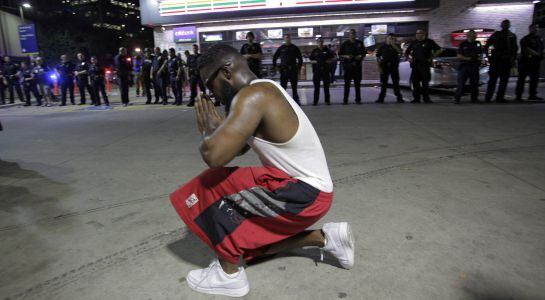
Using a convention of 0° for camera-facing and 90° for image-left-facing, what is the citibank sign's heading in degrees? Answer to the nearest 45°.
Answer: approximately 0°

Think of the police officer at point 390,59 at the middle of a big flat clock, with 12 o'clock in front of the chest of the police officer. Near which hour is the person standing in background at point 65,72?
The person standing in background is roughly at 3 o'clock from the police officer.

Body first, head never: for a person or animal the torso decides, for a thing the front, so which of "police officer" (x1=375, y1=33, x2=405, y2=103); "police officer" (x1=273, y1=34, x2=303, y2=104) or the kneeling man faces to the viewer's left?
the kneeling man

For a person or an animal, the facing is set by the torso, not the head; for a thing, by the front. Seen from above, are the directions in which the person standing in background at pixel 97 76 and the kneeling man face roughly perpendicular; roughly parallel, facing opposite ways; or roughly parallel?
roughly perpendicular

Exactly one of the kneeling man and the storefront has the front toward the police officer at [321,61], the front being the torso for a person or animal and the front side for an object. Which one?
the storefront

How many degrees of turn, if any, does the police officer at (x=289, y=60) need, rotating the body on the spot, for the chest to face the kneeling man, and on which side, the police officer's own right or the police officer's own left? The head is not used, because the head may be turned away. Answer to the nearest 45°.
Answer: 0° — they already face them

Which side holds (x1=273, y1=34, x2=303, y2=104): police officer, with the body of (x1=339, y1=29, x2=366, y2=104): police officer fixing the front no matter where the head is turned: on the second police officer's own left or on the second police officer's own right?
on the second police officer's own right

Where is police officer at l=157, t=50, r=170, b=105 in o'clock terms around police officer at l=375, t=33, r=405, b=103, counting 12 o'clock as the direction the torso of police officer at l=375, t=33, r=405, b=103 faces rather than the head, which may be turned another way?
police officer at l=157, t=50, r=170, b=105 is roughly at 3 o'clock from police officer at l=375, t=33, r=405, b=103.

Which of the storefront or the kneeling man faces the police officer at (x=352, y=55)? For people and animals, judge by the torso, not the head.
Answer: the storefront

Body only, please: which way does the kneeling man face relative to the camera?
to the viewer's left
